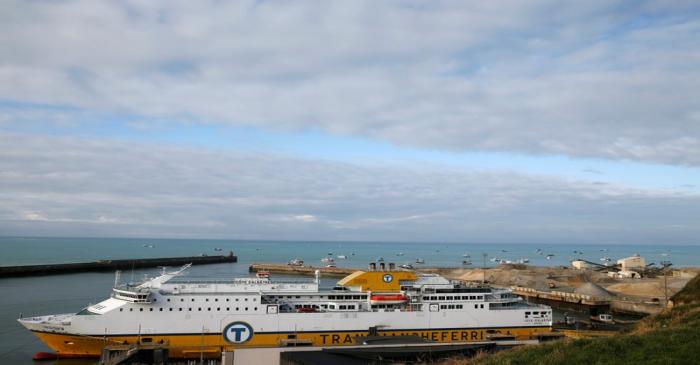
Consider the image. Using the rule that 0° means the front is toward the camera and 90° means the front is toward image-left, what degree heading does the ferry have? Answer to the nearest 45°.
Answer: approximately 90°
